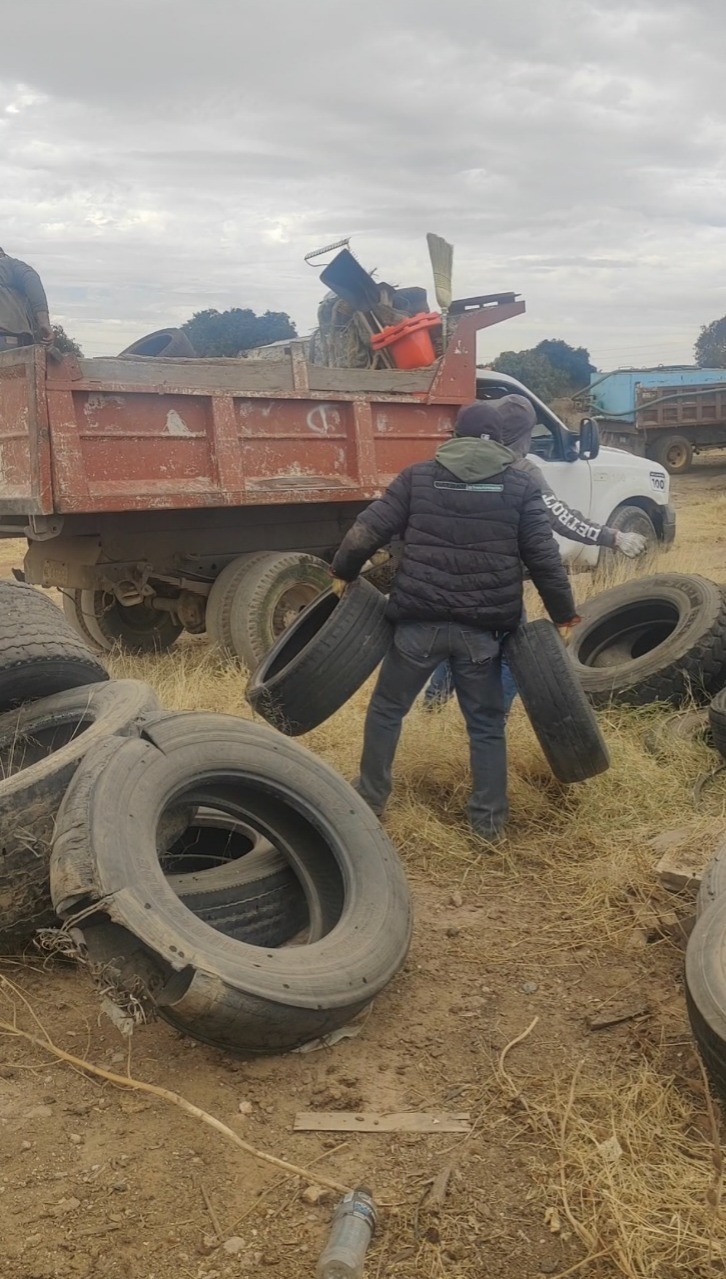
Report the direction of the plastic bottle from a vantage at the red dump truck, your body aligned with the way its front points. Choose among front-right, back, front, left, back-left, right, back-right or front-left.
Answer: back-right

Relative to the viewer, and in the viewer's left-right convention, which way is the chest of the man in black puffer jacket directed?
facing away from the viewer

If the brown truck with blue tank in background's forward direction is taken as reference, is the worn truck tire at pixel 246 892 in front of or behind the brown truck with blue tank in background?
behind

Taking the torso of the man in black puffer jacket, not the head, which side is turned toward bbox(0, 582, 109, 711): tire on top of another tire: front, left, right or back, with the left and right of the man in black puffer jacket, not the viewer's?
left

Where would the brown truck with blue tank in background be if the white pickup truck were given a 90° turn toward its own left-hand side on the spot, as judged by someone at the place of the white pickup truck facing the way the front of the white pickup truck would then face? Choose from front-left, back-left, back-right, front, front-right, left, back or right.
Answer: front-right

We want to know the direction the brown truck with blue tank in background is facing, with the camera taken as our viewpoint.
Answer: facing away from the viewer and to the right of the viewer

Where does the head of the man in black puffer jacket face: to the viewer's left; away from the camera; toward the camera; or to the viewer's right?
away from the camera

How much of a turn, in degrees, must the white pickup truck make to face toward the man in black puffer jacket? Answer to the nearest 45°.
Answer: approximately 135° to its right
